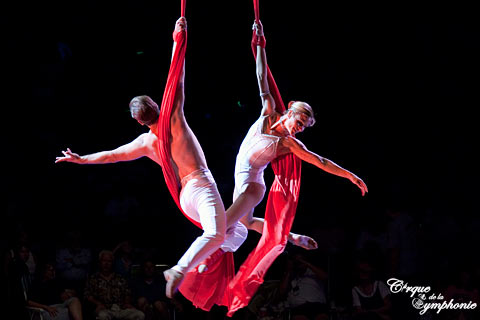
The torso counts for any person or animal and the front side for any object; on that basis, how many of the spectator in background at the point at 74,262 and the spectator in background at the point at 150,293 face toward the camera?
2

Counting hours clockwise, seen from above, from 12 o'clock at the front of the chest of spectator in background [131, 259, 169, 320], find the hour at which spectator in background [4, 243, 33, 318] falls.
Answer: spectator in background [4, 243, 33, 318] is roughly at 3 o'clock from spectator in background [131, 259, 169, 320].

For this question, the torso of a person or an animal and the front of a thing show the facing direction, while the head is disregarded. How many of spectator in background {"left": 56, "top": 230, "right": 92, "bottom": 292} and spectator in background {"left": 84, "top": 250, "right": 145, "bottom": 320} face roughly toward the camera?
2

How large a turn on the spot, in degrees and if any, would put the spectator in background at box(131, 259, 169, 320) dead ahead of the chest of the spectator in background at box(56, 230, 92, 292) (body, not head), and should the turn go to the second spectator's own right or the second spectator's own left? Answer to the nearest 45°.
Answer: approximately 90° to the second spectator's own left

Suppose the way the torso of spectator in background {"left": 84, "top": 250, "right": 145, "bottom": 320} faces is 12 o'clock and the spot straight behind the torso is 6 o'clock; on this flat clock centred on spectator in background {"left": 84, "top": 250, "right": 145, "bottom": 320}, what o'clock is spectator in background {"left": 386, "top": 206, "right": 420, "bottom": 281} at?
spectator in background {"left": 386, "top": 206, "right": 420, "bottom": 281} is roughly at 9 o'clock from spectator in background {"left": 84, "top": 250, "right": 145, "bottom": 320}.

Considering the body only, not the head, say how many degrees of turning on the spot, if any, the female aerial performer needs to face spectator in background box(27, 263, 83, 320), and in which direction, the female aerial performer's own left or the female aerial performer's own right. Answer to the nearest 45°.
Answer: approximately 180°

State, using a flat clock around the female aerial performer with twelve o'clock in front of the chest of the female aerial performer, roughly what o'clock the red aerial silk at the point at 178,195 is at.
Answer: The red aerial silk is roughly at 4 o'clock from the female aerial performer.
